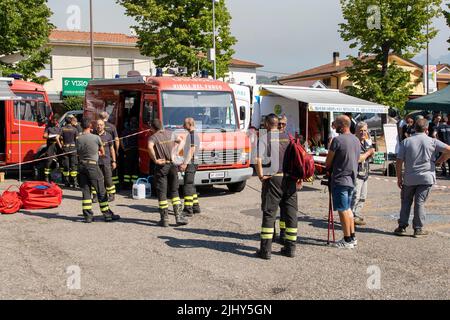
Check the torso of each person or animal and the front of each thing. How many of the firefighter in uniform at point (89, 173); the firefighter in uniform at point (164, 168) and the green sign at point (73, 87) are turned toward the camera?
1

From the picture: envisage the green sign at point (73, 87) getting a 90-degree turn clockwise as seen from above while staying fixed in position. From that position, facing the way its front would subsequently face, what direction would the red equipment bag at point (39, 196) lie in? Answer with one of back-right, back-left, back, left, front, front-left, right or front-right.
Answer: left

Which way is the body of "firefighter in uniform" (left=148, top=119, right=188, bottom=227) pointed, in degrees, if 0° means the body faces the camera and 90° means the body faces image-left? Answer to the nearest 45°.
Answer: approximately 180°

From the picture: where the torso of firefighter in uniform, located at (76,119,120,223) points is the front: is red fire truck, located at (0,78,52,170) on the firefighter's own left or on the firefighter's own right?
on the firefighter's own left

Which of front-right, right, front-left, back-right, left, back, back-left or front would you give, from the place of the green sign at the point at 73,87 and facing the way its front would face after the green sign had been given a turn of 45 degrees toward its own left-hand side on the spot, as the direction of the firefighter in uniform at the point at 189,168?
front-right

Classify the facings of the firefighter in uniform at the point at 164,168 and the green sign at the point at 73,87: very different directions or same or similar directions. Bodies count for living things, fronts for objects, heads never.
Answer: very different directions

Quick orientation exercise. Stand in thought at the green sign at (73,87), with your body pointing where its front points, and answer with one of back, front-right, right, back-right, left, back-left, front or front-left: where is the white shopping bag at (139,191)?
front

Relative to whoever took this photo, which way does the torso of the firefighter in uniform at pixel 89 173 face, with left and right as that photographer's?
facing away from the viewer and to the right of the viewer

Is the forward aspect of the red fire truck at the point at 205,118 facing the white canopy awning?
no

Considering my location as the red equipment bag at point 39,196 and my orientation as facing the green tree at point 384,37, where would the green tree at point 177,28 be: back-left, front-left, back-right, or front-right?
front-left
